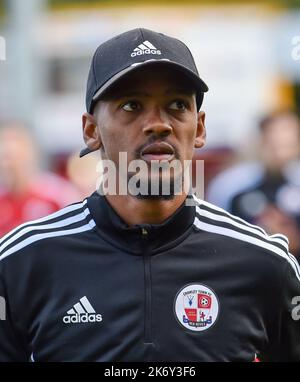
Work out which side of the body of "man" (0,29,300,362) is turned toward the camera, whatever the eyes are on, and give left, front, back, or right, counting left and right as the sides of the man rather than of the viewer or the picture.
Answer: front
